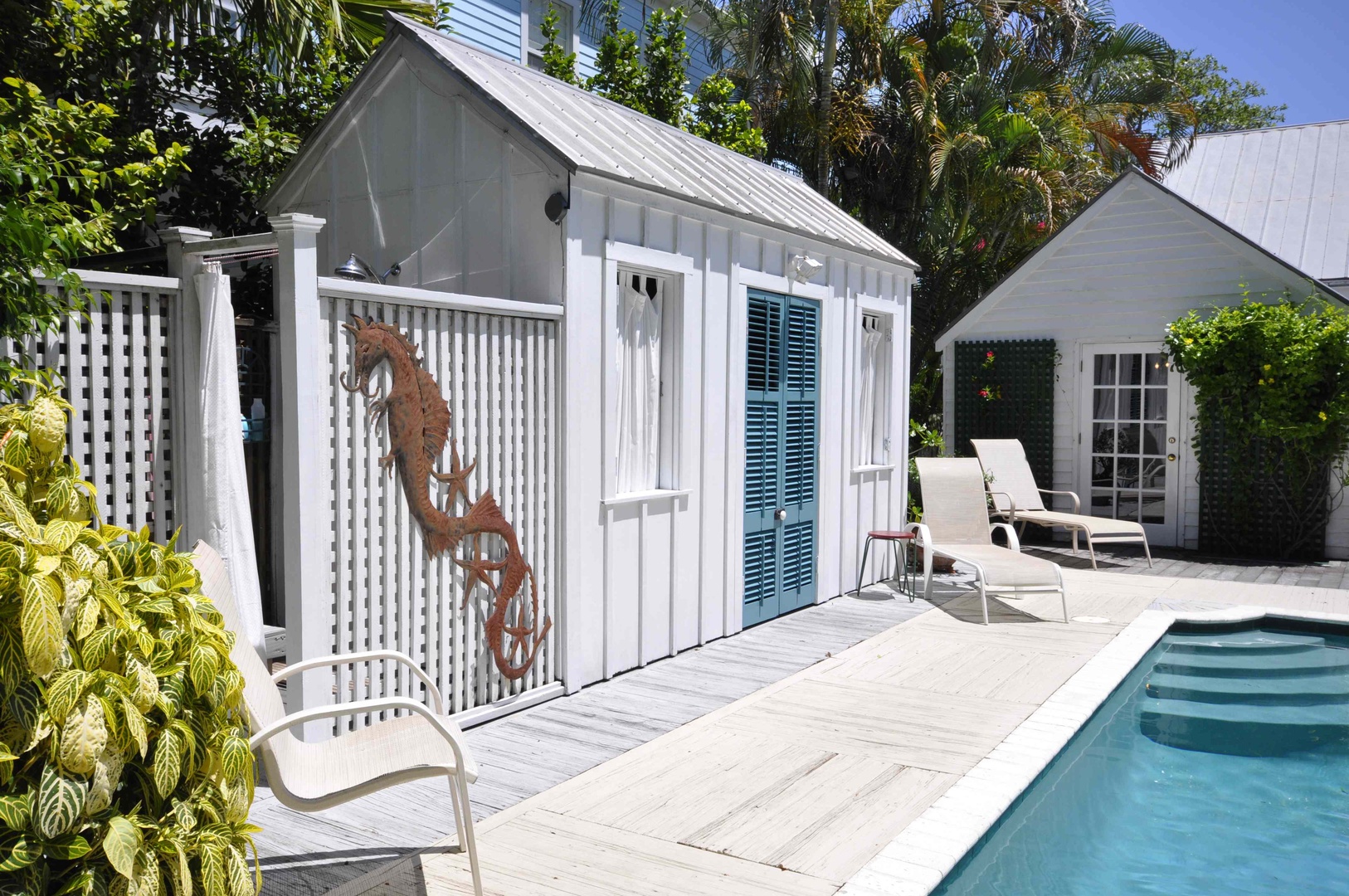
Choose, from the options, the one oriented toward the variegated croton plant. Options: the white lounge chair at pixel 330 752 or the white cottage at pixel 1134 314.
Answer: the white cottage

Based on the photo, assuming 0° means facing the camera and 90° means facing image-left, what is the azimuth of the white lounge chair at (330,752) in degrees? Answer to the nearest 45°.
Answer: approximately 270°

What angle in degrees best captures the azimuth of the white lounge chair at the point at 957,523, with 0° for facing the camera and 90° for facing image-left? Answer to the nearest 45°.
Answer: approximately 315°

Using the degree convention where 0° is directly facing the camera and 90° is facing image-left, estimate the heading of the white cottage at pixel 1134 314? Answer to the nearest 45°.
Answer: approximately 0°

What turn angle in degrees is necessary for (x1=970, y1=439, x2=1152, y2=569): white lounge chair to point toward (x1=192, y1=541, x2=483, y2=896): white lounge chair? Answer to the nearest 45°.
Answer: approximately 45° to its right

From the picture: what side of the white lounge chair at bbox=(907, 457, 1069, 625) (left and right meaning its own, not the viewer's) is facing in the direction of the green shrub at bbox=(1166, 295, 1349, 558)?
left

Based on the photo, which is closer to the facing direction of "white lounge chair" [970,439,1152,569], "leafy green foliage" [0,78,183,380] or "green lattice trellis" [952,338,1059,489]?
the leafy green foliage

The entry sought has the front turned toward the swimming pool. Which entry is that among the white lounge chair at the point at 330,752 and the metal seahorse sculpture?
the white lounge chair

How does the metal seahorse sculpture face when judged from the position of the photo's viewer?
facing to the left of the viewer

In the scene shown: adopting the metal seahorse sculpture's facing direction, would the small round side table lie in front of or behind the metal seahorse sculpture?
behind

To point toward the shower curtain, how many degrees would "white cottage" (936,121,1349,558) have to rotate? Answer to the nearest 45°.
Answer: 0° — it already faces it
